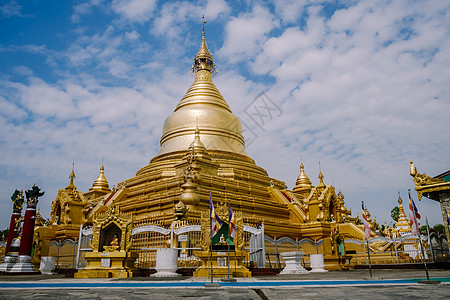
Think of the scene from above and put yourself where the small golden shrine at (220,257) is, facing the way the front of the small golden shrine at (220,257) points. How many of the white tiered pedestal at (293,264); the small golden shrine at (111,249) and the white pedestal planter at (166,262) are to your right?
2

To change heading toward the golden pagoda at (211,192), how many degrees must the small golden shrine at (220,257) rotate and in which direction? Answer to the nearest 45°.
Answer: approximately 180°

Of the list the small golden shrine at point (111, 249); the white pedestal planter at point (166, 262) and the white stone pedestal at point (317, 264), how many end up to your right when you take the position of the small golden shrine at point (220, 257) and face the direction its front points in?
2

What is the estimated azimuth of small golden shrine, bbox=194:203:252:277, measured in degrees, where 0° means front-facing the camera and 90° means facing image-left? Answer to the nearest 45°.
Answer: approximately 0°

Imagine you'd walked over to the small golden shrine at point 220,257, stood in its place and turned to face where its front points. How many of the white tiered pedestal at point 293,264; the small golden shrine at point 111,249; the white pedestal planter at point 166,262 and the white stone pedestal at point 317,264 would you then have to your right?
2

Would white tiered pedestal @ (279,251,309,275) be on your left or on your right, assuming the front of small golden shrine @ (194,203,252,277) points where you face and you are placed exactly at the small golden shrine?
on your left

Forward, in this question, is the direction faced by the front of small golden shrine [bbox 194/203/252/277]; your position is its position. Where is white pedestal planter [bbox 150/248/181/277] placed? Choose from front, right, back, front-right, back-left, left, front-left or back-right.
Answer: right

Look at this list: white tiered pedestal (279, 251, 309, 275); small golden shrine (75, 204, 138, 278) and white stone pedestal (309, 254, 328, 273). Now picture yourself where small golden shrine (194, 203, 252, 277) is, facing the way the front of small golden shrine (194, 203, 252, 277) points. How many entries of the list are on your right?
1

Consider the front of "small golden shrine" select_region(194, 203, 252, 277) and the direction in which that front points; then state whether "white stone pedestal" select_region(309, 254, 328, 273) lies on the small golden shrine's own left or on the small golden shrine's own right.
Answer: on the small golden shrine's own left

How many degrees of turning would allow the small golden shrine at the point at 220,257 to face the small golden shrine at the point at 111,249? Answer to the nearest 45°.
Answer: approximately 90° to its right
